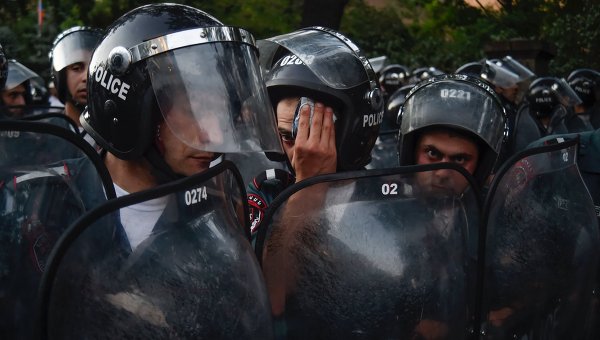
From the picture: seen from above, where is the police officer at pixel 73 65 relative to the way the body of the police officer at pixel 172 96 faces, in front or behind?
behind

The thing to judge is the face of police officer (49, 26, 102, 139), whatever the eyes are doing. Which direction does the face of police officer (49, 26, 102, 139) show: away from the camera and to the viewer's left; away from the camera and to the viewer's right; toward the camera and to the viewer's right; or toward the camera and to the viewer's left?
toward the camera and to the viewer's right

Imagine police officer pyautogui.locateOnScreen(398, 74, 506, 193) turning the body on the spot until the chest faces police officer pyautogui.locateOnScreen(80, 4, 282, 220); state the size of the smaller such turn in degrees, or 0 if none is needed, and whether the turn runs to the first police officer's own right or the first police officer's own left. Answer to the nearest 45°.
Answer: approximately 45° to the first police officer's own right

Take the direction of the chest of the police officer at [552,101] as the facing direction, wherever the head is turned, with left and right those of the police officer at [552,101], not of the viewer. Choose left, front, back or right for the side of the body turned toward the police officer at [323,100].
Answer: right

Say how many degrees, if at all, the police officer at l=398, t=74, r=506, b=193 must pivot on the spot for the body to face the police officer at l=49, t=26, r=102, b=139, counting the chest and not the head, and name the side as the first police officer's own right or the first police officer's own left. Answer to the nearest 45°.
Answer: approximately 135° to the first police officer's own right

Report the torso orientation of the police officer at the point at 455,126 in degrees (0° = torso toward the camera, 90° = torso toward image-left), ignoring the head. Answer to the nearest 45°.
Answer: approximately 0°

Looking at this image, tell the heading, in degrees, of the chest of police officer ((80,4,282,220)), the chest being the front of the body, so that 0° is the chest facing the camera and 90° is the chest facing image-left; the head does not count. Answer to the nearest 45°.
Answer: approximately 315°
